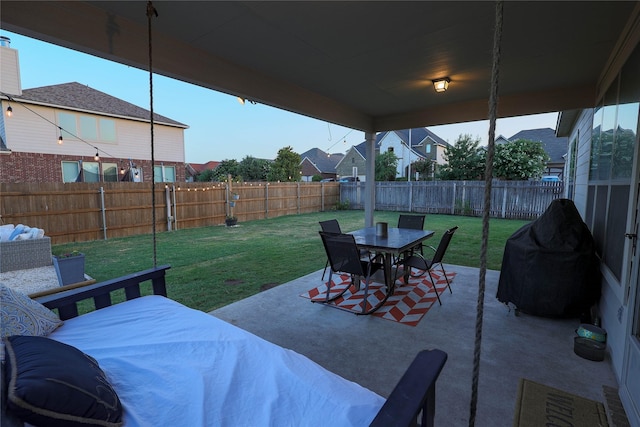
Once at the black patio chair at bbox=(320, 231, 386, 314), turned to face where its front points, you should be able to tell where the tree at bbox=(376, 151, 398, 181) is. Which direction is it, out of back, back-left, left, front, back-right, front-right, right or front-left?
front-left

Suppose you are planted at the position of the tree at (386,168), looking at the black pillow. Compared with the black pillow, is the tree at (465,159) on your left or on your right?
left

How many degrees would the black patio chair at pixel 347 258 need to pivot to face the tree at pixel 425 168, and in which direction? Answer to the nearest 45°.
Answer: approximately 45° to its left

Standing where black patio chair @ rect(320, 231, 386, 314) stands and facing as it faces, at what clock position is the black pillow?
The black pillow is roughly at 5 o'clock from the black patio chair.

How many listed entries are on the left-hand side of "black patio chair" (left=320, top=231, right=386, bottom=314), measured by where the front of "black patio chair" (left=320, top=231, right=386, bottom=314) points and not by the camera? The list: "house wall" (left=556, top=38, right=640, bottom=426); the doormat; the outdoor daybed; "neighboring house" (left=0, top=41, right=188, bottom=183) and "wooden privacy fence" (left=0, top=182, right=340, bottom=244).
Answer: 2

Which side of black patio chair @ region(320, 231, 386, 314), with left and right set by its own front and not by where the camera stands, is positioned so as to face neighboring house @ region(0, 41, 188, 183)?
left

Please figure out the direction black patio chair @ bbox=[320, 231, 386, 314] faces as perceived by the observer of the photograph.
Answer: facing away from the viewer and to the right of the viewer

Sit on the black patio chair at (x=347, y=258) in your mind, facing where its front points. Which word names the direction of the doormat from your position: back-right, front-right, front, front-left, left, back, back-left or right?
right
